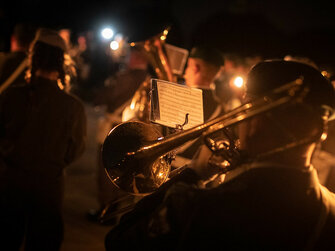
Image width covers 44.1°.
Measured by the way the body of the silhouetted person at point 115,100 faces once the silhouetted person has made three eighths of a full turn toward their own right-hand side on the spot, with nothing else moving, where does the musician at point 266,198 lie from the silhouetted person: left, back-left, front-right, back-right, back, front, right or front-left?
front-left

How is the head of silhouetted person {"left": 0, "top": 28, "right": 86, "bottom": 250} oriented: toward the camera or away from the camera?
away from the camera

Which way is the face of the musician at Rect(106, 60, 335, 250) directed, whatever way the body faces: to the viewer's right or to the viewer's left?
to the viewer's left

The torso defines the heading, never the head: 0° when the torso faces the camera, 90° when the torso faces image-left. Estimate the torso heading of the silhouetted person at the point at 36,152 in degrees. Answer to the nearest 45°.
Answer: approximately 180°
